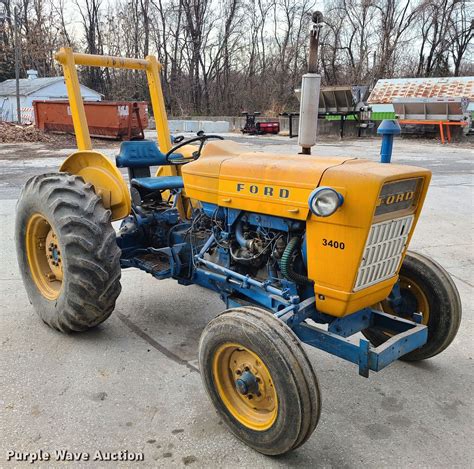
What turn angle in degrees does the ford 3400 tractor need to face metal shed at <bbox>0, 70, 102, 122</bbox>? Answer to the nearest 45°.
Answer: approximately 180°

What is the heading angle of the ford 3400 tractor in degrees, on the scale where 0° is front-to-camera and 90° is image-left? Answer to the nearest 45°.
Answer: approximately 315°
